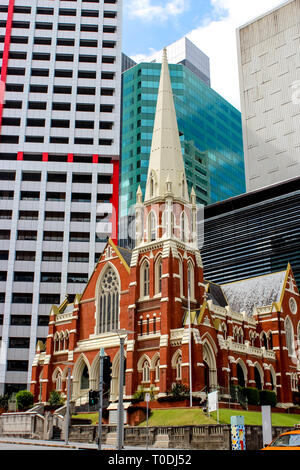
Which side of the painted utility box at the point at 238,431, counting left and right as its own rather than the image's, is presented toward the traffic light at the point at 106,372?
right

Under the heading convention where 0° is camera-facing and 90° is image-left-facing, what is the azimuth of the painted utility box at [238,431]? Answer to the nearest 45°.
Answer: approximately 0°

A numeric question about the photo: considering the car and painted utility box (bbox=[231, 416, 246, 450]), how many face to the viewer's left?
1

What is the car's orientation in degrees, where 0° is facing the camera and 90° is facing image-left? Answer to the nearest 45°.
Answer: approximately 90°

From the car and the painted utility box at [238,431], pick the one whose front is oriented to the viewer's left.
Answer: the car

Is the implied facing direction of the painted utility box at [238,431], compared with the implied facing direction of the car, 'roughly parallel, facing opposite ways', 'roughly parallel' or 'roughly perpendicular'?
roughly perpendicular

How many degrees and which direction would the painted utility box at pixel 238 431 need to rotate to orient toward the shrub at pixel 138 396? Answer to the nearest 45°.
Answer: approximately 180°

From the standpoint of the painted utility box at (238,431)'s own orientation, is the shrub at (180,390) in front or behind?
behind
